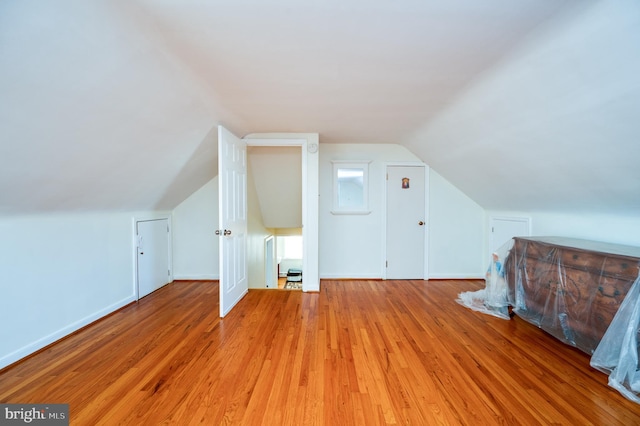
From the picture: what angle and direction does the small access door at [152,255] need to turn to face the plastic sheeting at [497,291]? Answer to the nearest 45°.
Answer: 0° — it already faces it

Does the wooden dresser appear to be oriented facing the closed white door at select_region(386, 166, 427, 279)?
no

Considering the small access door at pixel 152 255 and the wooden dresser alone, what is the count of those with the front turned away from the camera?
0

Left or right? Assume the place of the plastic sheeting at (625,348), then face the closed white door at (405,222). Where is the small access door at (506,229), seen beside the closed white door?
right

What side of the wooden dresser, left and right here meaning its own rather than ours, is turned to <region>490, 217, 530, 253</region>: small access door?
right

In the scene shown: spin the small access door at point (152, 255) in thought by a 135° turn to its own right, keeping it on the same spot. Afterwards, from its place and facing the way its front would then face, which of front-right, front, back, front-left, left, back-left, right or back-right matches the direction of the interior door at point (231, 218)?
back-left

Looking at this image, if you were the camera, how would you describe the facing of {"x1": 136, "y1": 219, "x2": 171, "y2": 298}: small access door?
facing the viewer and to the right of the viewer

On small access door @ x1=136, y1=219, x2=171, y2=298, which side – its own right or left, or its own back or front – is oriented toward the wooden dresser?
front

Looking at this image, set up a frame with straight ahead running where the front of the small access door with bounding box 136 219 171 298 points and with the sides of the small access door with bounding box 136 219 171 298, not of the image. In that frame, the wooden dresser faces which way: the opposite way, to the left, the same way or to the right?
the opposite way

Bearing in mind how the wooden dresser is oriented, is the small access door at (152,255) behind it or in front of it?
in front

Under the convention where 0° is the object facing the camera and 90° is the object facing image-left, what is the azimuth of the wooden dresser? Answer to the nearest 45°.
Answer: approximately 45°
